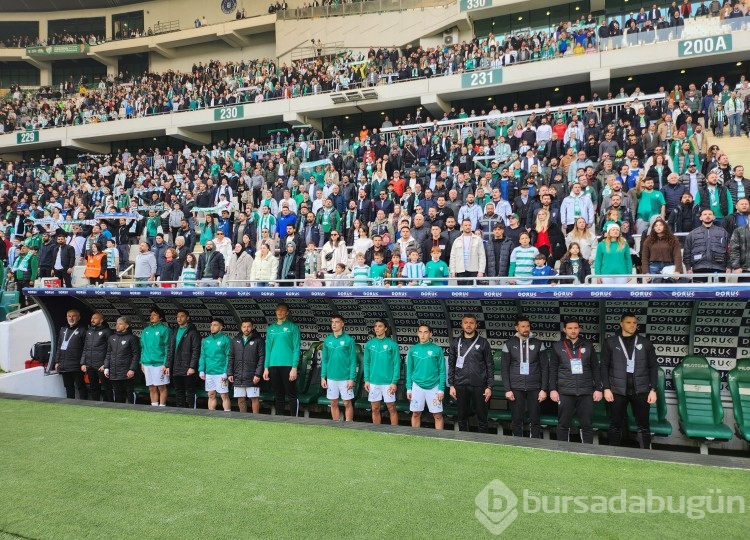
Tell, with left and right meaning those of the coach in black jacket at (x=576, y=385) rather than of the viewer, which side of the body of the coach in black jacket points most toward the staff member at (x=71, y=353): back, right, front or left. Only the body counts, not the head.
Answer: right

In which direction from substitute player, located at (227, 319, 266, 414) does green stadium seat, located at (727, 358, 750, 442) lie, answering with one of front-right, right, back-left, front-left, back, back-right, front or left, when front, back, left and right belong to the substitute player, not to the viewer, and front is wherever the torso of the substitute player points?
front-left

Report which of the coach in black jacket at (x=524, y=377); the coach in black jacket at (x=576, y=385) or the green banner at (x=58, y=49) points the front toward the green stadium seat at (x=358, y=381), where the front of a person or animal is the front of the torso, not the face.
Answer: the green banner

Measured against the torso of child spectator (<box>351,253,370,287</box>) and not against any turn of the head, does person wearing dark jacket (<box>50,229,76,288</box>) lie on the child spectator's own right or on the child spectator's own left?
on the child spectator's own right

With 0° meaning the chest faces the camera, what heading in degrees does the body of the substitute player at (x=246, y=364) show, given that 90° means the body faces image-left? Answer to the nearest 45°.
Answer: approximately 0°

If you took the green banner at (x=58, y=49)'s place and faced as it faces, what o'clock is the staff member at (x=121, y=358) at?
The staff member is roughly at 12 o'clock from the green banner.

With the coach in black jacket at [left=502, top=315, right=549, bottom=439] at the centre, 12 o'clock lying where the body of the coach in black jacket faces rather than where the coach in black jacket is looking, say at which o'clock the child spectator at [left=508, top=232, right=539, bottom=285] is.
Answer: The child spectator is roughly at 6 o'clock from the coach in black jacket.

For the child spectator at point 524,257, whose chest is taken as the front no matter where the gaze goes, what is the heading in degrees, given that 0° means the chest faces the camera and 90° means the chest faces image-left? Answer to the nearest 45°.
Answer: approximately 0°
